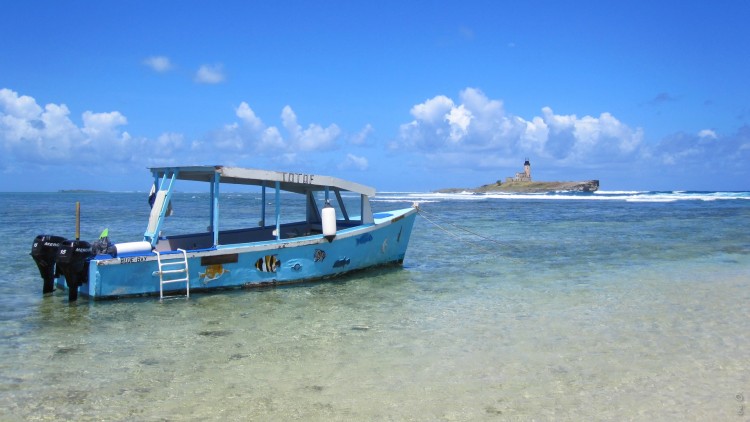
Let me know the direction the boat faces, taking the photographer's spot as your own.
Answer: facing away from the viewer and to the right of the viewer
